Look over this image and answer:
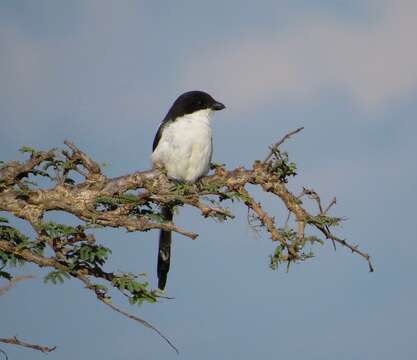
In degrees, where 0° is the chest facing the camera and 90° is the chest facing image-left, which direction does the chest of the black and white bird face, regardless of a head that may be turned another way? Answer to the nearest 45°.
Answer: approximately 315°
